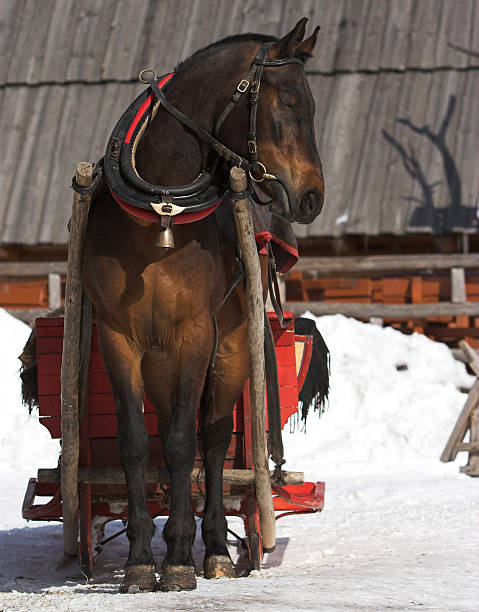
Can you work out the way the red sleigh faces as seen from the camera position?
facing the viewer

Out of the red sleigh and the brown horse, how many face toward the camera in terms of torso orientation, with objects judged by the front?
2

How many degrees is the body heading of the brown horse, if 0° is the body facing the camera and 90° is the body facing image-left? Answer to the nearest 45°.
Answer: approximately 0°
